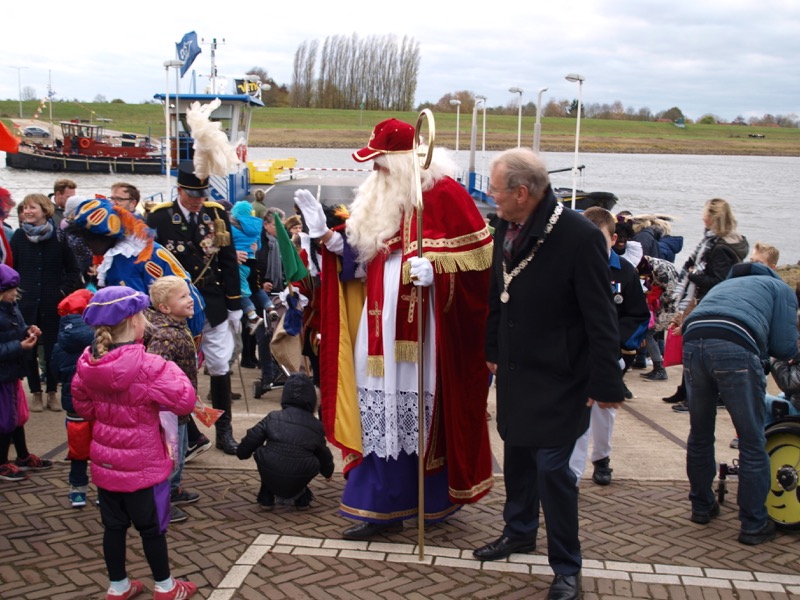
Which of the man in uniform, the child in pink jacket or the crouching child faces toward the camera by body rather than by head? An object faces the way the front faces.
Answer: the man in uniform

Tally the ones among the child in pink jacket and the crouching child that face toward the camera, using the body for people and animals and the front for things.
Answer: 0

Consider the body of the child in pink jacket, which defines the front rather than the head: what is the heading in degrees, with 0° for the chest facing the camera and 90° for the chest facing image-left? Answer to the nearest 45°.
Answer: approximately 225°

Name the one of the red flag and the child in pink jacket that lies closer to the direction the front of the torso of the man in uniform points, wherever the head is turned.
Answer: the child in pink jacket

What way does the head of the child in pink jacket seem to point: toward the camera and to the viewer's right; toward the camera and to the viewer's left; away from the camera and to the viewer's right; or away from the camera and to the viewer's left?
away from the camera and to the viewer's right

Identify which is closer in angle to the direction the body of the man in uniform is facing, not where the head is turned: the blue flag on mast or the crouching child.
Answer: the crouching child

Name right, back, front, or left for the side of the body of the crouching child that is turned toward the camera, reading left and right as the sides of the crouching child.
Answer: back

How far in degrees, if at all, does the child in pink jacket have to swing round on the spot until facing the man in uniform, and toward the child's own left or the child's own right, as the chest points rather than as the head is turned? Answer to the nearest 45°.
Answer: approximately 45° to the child's own left

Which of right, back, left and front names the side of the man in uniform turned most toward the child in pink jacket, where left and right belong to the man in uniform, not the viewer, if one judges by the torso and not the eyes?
front

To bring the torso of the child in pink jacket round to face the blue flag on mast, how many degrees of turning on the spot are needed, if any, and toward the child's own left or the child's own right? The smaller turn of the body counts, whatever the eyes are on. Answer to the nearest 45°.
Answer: approximately 45° to the child's own left

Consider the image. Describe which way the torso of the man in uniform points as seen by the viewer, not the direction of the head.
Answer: toward the camera

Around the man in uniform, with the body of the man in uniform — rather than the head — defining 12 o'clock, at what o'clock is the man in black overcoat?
The man in black overcoat is roughly at 11 o'clock from the man in uniform.

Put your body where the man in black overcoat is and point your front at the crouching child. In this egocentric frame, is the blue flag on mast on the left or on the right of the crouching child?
right

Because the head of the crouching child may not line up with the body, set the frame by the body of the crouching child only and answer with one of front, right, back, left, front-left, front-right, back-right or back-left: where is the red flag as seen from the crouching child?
front-left

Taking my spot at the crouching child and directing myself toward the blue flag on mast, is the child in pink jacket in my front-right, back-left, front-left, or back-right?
back-left

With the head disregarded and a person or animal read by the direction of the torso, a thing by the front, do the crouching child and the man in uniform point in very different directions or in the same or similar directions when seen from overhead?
very different directions

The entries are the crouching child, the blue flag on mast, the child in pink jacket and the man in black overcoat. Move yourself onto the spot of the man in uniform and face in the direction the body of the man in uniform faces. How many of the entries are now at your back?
1

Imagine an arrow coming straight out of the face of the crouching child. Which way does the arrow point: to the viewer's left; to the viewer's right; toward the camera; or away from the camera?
away from the camera
